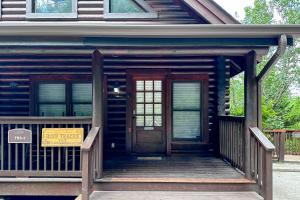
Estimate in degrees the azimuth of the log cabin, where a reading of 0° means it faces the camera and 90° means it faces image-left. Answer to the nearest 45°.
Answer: approximately 0°

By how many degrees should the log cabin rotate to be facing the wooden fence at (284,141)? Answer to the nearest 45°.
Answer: approximately 135° to its left

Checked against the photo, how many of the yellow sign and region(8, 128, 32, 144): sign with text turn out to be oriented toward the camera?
2

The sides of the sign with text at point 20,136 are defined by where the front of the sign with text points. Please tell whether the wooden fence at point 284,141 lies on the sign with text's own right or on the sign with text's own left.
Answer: on the sign with text's own left

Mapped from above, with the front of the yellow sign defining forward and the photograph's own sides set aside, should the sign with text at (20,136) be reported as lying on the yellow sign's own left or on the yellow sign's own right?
on the yellow sign's own right

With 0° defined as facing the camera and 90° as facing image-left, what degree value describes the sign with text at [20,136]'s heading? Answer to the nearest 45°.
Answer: approximately 0°
